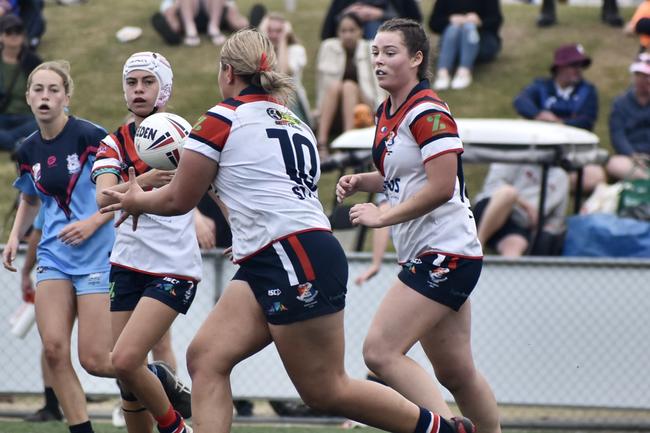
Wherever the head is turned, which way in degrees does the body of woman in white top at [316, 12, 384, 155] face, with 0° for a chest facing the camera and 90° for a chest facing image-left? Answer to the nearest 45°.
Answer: approximately 0°

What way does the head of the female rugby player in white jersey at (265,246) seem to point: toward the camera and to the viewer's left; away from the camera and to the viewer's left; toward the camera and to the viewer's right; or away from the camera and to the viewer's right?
away from the camera and to the viewer's left

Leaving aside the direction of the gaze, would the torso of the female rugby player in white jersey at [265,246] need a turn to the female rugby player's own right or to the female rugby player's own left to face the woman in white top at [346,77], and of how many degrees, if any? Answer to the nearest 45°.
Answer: approximately 45° to the female rugby player's own right

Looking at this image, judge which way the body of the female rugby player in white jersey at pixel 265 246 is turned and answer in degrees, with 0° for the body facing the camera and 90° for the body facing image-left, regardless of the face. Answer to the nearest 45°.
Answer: approximately 135°

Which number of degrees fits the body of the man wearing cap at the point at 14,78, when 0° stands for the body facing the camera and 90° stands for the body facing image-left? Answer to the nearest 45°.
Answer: approximately 0°

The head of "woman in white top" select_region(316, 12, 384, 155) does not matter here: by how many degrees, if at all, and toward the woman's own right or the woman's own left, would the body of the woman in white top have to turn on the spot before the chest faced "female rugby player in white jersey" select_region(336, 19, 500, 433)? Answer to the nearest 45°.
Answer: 0° — they already face them
